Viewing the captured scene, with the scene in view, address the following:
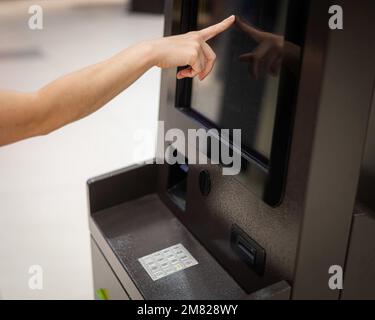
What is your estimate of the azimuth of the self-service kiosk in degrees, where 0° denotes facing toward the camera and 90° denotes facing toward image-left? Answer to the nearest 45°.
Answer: approximately 45°
